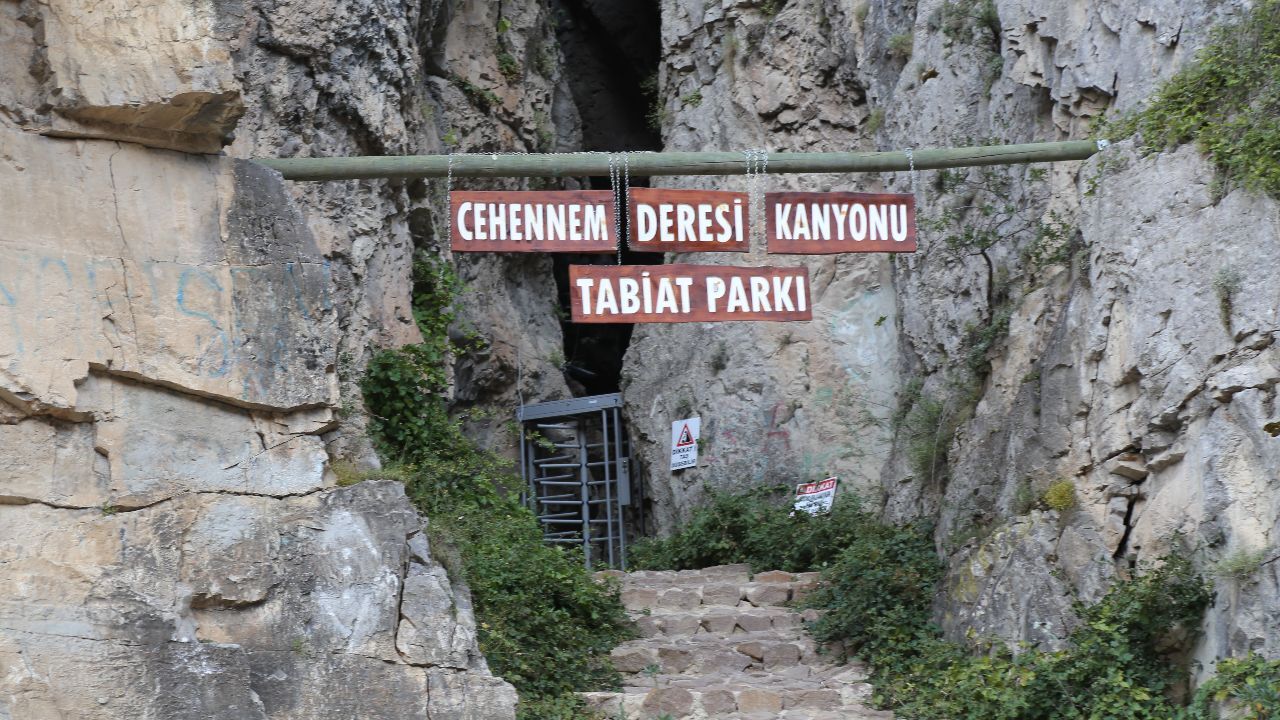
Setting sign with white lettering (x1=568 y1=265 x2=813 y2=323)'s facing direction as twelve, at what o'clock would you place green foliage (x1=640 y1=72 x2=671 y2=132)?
The green foliage is roughly at 6 o'clock from the sign with white lettering.

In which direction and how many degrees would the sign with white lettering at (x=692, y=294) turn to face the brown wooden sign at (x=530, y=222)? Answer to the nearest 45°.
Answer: approximately 90° to its right

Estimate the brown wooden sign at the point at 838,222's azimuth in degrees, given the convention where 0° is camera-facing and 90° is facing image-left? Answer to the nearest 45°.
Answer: approximately 0°

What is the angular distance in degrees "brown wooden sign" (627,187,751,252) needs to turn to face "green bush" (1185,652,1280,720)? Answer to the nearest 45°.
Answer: approximately 90° to its left

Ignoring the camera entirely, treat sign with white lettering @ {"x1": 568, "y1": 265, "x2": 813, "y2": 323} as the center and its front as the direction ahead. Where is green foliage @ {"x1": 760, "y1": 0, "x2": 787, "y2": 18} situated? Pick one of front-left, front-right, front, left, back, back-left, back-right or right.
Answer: back

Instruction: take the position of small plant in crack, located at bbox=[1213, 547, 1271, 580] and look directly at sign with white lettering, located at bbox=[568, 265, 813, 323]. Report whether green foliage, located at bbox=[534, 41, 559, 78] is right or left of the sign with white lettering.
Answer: right
